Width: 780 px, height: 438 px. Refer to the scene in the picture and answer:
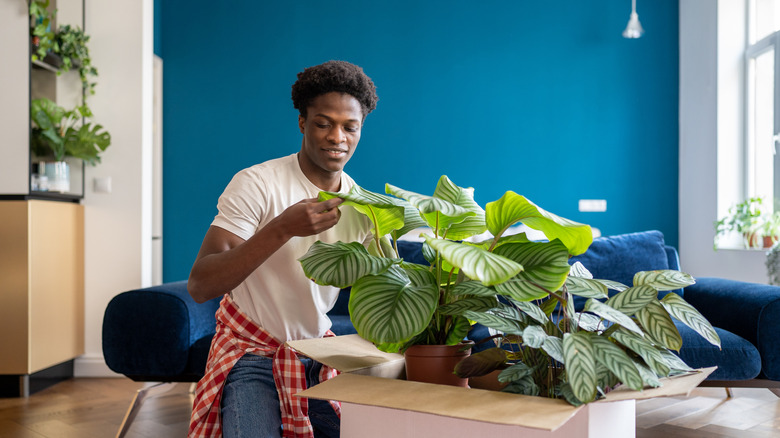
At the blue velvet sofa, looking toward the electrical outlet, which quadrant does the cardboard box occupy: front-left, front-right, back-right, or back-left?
back-right

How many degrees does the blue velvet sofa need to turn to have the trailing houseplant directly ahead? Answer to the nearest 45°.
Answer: approximately 135° to its right

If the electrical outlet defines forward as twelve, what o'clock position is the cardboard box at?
The cardboard box is roughly at 12 o'clock from the electrical outlet.

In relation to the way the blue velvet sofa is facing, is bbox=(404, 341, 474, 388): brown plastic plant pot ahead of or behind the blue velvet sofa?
ahead

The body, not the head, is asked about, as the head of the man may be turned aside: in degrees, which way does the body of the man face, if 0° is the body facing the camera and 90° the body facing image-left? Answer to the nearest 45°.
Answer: approximately 315°

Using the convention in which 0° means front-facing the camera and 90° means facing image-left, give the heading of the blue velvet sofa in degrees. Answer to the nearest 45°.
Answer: approximately 0°

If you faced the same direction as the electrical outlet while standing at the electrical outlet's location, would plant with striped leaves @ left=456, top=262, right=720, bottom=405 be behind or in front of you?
in front

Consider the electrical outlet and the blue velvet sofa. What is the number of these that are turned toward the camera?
2

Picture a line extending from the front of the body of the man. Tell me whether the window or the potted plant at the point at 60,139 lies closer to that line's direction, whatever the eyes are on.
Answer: the window

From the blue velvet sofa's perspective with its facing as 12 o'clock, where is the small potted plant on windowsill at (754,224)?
The small potted plant on windowsill is roughly at 8 o'clock from the blue velvet sofa.
